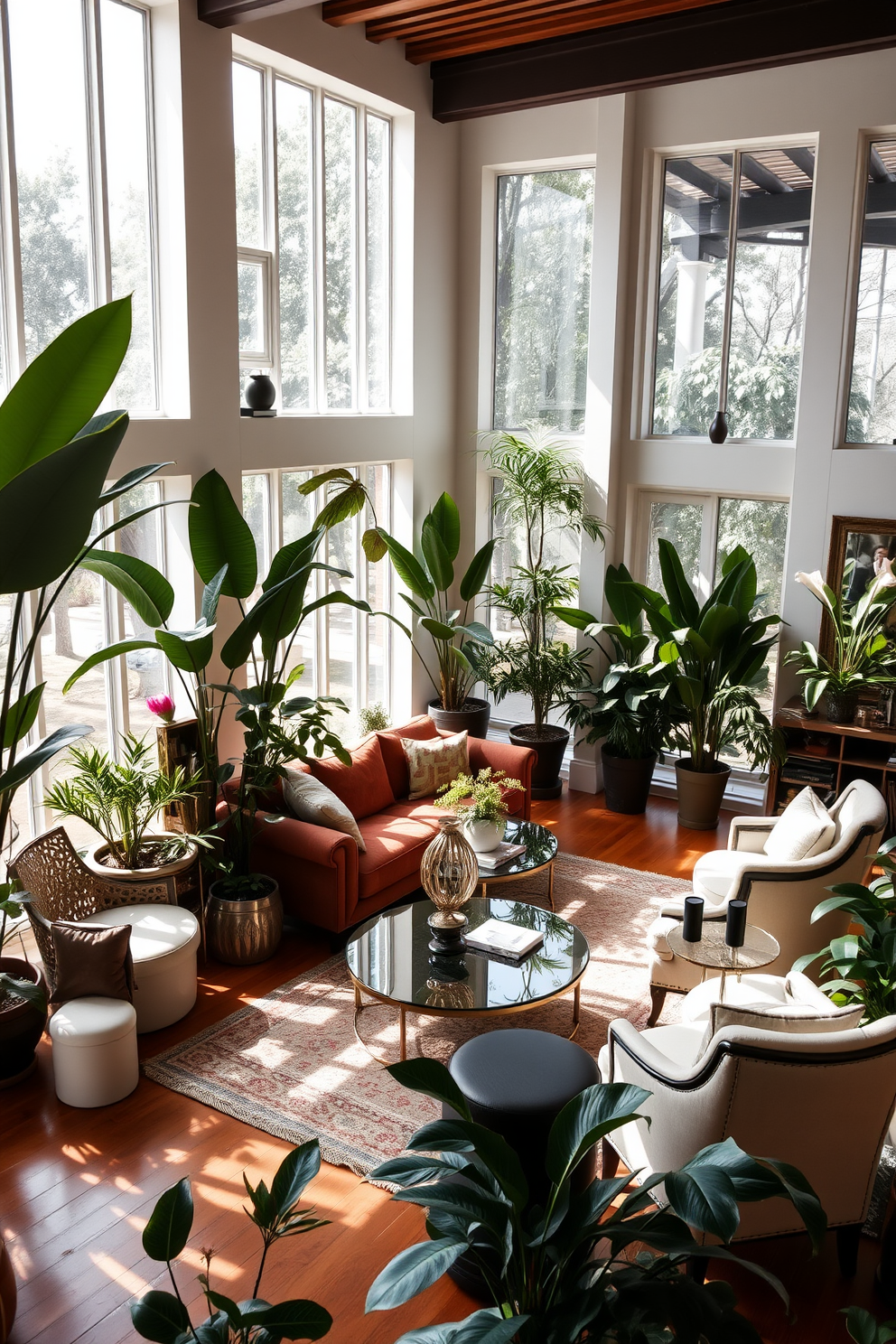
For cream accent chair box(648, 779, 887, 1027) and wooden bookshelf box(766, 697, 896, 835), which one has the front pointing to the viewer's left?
the cream accent chair

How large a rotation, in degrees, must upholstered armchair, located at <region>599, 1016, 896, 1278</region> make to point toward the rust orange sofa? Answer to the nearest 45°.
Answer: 0° — it already faces it

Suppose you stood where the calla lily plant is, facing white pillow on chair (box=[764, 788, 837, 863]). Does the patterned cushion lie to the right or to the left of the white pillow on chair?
right

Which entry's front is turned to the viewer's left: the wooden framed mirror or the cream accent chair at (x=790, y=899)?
the cream accent chair

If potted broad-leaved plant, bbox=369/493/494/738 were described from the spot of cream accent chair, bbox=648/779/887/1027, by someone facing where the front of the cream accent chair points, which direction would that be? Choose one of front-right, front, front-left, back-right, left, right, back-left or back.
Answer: front-right

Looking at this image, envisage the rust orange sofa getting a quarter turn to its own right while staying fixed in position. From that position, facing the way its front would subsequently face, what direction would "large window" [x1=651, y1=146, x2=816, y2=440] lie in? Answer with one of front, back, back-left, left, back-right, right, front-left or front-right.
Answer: back

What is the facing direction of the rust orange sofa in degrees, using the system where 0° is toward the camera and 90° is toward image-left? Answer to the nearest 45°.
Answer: approximately 315°

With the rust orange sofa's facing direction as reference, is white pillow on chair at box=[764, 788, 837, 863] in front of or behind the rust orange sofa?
in front

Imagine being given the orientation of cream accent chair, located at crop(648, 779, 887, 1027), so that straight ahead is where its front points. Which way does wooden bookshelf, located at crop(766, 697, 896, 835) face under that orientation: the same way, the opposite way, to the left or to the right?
to the left

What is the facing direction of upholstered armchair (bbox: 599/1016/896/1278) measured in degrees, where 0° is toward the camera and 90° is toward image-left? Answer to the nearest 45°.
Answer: approximately 135°

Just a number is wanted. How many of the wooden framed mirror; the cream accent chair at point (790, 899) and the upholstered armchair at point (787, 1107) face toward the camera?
1

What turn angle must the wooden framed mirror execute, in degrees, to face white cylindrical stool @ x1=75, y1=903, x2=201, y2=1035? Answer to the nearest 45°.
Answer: approximately 45° to its right

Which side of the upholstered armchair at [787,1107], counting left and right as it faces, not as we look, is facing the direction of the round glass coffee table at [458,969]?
front

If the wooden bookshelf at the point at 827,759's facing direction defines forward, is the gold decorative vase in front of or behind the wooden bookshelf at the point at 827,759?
in front

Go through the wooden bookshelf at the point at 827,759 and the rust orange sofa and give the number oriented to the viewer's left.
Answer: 0

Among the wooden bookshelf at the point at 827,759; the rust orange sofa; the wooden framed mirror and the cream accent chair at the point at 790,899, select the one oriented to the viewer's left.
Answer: the cream accent chair
